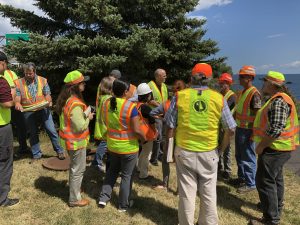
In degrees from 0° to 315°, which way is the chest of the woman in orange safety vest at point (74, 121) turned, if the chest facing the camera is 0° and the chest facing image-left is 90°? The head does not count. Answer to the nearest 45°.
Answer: approximately 270°

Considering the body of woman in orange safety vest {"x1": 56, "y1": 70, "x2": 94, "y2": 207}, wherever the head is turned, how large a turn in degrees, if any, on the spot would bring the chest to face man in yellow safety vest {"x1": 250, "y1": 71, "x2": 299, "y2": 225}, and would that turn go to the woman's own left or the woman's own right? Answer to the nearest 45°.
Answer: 0° — they already face them

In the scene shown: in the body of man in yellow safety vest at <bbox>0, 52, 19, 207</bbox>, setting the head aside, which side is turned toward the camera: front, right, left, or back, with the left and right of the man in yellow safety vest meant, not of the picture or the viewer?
right

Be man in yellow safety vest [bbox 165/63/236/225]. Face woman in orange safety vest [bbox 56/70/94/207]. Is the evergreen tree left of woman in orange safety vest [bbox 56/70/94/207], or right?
right

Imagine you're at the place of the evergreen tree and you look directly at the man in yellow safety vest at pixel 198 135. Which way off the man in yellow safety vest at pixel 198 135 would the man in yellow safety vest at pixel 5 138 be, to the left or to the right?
right

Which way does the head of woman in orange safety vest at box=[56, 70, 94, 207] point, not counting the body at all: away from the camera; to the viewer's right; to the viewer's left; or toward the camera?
to the viewer's right

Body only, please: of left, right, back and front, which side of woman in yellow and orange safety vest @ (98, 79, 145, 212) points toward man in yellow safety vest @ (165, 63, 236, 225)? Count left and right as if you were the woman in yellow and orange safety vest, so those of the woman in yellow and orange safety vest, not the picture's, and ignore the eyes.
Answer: right

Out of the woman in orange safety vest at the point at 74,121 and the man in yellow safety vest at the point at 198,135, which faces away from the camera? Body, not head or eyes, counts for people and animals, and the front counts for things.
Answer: the man in yellow safety vest

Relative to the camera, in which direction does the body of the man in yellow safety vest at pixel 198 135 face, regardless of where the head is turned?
away from the camera

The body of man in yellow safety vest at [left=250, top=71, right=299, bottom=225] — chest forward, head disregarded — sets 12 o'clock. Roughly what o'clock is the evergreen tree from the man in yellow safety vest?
The evergreen tree is roughly at 1 o'clock from the man in yellow safety vest.

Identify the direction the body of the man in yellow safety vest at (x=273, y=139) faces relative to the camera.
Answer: to the viewer's left
